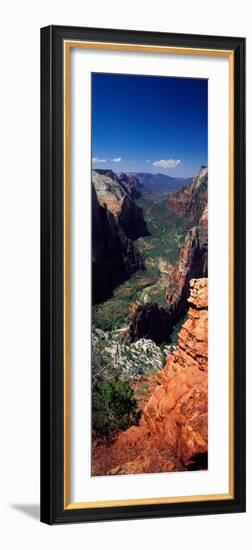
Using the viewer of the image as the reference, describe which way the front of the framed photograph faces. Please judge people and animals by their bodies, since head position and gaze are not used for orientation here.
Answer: facing the viewer and to the right of the viewer
